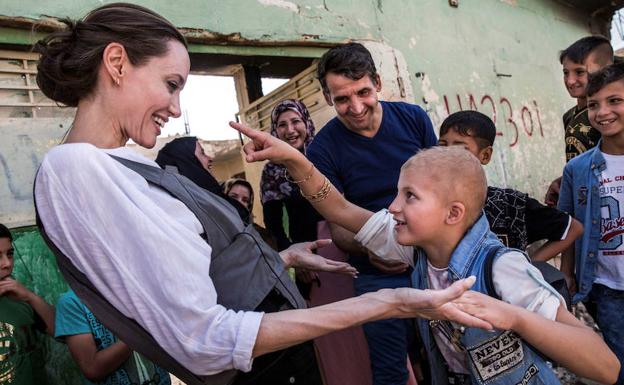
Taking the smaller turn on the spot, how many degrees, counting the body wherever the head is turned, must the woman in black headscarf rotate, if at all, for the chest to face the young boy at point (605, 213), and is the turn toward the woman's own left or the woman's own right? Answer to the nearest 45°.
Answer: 0° — they already face them

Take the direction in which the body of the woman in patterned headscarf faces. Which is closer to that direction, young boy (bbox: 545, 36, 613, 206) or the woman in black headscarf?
the woman in black headscarf

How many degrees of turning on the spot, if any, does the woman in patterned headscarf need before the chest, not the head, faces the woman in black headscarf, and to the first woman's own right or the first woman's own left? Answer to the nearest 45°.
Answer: approximately 45° to the first woman's own right

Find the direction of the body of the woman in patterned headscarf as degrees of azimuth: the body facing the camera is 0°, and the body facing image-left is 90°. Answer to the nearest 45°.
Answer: approximately 0°

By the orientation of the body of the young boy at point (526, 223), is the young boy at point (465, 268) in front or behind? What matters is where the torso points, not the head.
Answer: in front

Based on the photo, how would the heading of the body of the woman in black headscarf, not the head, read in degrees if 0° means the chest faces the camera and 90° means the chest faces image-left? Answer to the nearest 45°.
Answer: approximately 270°

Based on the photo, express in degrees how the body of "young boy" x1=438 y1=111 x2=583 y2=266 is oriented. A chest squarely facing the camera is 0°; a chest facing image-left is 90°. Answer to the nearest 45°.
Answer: approximately 45°

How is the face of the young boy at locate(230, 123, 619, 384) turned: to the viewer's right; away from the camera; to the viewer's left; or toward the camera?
to the viewer's left

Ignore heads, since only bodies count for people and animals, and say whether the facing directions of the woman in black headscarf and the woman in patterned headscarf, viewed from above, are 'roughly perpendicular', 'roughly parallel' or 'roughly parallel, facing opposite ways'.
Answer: roughly perpendicular

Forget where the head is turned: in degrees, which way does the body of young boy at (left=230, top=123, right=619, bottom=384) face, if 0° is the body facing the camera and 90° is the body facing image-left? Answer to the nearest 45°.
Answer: approximately 45°

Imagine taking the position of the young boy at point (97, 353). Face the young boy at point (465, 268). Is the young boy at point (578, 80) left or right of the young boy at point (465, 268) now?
left
